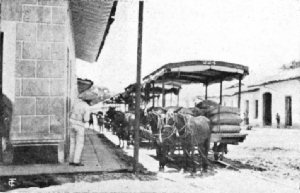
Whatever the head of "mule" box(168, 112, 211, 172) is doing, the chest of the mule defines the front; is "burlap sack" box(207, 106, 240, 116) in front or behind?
behind

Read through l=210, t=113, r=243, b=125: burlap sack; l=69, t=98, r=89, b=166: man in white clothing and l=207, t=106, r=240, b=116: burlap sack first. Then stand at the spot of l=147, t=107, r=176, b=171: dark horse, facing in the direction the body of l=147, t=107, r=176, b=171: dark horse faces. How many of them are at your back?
2

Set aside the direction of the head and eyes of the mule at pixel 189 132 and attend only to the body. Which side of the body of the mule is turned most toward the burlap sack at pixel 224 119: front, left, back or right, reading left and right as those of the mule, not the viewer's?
back

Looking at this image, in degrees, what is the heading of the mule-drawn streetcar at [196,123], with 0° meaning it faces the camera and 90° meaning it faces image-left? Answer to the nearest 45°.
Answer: approximately 45°

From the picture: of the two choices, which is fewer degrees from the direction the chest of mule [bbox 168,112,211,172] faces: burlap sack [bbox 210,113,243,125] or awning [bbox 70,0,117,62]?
the awning

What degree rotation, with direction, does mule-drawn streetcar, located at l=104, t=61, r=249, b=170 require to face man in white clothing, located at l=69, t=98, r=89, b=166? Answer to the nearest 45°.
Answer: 0° — it already faces them

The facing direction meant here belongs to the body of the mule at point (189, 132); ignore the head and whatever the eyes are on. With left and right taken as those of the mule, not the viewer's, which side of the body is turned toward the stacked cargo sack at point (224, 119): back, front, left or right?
back

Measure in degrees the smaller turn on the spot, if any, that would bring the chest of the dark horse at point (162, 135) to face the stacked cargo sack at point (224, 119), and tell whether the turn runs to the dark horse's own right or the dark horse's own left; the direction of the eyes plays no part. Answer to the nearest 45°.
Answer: approximately 180°

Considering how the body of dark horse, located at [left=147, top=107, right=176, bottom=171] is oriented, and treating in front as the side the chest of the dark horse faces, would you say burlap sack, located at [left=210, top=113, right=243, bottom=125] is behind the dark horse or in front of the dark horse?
behind
